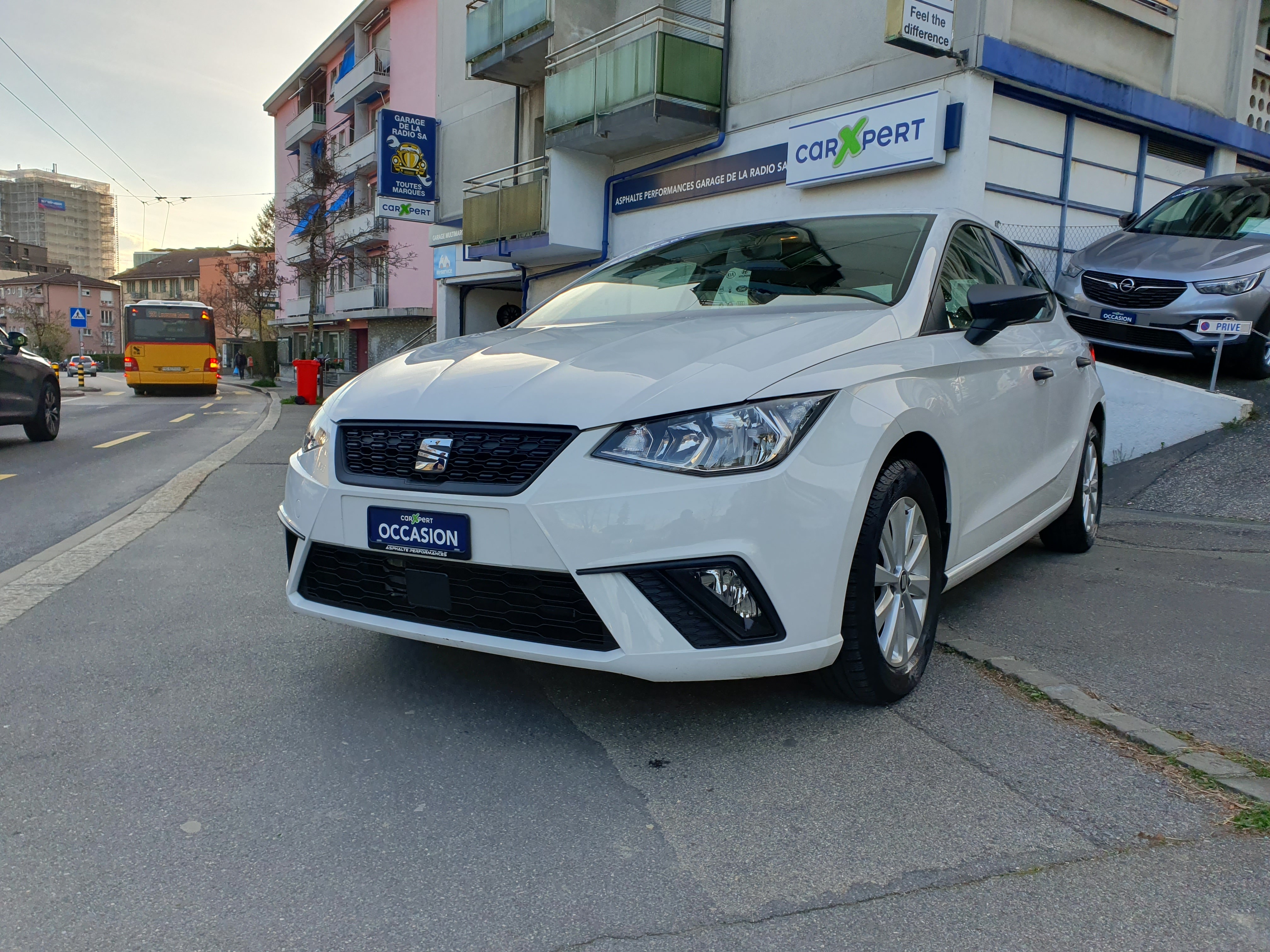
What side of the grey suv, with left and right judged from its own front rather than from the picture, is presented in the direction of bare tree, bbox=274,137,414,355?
right

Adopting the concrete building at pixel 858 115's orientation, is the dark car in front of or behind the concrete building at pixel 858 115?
in front

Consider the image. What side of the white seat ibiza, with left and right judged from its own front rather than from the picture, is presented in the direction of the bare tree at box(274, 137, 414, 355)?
right

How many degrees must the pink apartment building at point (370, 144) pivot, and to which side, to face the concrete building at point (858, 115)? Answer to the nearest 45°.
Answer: approximately 45° to its left

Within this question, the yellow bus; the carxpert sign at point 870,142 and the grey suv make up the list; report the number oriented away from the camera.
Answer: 1

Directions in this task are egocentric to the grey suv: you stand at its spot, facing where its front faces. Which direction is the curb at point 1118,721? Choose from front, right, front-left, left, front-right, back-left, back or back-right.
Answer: front-left

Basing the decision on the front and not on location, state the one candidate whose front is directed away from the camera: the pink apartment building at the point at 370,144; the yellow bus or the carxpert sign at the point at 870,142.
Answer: the yellow bus

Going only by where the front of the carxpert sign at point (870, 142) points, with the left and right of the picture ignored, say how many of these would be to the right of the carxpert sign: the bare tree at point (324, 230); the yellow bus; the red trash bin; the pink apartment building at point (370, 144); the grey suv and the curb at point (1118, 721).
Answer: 4

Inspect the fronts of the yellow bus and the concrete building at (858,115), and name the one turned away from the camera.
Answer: the yellow bus

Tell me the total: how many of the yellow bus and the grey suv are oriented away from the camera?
1

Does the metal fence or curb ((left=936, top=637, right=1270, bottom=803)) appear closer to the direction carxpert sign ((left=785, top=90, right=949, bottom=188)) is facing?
the curb

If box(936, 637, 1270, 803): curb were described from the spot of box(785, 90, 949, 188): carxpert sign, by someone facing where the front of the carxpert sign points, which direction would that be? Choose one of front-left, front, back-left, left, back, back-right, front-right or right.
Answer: front-left

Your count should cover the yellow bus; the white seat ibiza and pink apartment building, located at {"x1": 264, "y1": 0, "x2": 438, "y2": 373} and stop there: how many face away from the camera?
1

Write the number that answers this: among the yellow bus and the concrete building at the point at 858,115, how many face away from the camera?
1

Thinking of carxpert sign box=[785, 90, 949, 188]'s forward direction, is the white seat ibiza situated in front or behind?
in front

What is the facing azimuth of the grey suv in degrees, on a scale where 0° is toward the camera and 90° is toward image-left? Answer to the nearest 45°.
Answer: approximately 45°

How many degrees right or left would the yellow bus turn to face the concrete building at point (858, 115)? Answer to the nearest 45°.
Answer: approximately 180°
